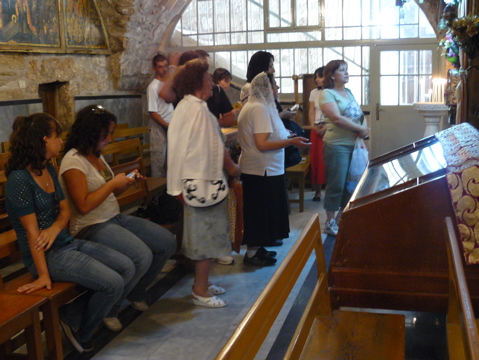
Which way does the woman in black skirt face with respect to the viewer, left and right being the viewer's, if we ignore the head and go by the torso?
facing to the right of the viewer

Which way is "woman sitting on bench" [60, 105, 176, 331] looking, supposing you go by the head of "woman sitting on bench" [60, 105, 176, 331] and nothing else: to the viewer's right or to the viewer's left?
to the viewer's right

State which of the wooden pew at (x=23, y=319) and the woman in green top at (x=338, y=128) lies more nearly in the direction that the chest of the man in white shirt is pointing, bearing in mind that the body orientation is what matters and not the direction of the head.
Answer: the woman in green top

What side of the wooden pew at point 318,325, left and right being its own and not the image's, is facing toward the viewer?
right

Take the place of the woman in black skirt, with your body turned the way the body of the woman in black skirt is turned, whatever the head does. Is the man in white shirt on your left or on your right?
on your left

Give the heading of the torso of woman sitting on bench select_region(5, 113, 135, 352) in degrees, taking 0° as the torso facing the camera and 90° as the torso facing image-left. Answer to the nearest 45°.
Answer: approximately 315°

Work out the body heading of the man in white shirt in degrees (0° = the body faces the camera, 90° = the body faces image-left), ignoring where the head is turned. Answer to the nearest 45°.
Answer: approximately 315°

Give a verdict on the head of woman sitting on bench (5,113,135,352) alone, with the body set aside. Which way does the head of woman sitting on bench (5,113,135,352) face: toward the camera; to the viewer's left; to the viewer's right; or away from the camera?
to the viewer's right

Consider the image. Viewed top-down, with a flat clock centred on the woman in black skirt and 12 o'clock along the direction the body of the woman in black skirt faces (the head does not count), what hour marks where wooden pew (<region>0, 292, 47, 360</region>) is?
The wooden pew is roughly at 4 o'clock from the woman in black skirt.
